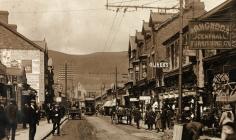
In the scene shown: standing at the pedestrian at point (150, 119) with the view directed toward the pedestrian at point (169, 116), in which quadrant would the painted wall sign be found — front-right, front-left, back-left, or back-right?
front-right

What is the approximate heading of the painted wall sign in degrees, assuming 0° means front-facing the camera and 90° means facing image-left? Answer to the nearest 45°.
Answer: approximately 0°

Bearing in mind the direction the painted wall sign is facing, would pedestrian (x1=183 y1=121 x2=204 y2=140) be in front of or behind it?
in front
